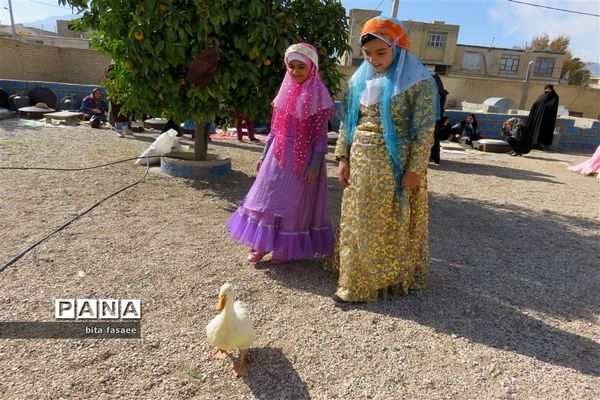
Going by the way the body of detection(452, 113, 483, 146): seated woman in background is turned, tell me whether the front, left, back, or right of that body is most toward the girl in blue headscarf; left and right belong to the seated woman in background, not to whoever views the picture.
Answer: front

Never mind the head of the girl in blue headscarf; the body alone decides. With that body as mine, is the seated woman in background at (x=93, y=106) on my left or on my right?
on my right

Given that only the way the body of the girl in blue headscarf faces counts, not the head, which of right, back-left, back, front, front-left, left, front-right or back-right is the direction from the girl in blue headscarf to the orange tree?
right

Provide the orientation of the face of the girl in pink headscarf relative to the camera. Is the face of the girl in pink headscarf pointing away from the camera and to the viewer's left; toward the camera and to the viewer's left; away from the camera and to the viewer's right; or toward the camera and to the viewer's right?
toward the camera and to the viewer's left

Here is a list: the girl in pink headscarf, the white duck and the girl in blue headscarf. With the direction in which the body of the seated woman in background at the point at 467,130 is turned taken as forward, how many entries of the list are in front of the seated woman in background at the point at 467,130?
3

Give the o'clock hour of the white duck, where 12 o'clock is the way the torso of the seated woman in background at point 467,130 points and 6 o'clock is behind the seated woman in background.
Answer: The white duck is roughly at 12 o'clock from the seated woman in background.

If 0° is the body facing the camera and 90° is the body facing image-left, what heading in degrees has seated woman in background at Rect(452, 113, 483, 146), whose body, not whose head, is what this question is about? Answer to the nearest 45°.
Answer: approximately 0°

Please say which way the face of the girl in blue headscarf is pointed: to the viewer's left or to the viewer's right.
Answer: to the viewer's left

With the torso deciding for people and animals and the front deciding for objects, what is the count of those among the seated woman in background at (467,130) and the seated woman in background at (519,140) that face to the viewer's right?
0

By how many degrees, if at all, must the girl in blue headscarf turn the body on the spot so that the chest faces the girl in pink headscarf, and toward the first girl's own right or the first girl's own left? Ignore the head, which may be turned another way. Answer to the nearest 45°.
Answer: approximately 90° to the first girl's own right

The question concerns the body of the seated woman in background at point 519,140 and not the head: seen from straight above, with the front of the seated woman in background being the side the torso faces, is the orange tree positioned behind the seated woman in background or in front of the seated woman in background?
in front

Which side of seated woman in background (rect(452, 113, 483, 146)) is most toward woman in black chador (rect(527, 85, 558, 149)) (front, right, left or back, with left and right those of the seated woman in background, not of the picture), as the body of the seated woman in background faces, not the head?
left

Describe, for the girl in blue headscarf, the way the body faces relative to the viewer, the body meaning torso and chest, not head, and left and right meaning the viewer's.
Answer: facing the viewer and to the left of the viewer
